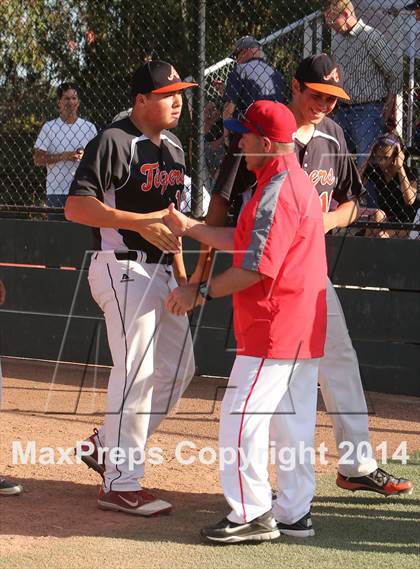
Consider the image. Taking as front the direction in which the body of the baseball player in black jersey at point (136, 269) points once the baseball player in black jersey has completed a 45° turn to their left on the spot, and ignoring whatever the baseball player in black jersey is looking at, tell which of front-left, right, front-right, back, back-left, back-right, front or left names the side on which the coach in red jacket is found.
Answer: front-right

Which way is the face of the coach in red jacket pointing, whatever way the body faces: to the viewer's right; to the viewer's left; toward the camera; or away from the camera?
to the viewer's left

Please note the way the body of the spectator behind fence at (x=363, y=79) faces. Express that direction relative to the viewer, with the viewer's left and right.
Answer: facing the viewer and to the left of the viewer

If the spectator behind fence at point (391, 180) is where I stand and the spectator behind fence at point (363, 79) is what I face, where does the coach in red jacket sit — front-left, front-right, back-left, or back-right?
back-left

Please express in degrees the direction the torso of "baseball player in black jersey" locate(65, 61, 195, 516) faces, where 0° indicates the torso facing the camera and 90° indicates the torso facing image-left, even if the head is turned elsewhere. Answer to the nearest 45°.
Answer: approximately 315°

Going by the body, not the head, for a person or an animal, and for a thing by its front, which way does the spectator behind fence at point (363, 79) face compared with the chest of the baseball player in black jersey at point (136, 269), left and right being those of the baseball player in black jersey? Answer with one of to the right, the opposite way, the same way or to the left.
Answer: to the right

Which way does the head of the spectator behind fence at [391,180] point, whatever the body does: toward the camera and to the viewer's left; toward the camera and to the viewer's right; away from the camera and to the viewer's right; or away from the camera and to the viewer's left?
toward the camera and to the viewer's left

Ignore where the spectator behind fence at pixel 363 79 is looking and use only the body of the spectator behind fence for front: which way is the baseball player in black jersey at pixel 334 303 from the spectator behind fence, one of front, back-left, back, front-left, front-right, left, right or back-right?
front-left

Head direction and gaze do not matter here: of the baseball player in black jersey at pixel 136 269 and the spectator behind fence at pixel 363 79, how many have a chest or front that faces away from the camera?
0
